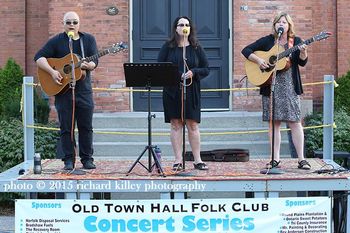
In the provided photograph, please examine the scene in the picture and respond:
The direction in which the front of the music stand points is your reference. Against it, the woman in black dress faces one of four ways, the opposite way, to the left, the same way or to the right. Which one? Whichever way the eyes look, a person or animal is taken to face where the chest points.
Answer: the opposite way

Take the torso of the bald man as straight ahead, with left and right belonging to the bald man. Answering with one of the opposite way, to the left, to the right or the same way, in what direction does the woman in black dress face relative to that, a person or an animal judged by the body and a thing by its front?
the same way

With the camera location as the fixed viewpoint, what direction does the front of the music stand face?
facing away from the viewer

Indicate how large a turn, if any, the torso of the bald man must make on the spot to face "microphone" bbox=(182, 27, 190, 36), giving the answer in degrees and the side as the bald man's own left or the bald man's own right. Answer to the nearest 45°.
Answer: approximately 90° to the bald man's own left

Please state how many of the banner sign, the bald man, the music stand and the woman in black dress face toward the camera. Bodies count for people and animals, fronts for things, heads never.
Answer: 3

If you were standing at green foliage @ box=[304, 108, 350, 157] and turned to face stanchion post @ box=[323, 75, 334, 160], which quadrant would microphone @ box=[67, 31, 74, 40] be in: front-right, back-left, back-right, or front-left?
front-right

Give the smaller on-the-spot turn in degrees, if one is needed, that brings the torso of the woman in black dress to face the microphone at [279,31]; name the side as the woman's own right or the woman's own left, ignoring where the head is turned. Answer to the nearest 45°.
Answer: approximately 90° to the woman's own left

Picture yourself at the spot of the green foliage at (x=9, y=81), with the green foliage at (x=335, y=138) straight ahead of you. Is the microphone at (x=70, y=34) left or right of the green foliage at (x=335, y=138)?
right

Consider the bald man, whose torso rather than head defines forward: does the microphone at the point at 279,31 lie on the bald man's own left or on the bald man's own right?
on the bald man's own left

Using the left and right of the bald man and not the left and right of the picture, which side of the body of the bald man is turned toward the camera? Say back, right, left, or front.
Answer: front

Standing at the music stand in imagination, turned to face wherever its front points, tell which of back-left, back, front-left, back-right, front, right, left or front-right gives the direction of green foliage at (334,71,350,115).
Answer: front-right

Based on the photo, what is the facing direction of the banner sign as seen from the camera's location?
facing the viewer

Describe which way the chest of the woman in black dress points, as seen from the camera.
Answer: toward the camera

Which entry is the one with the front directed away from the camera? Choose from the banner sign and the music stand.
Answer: the music stand
